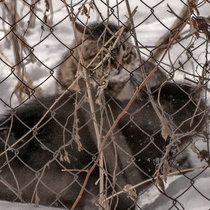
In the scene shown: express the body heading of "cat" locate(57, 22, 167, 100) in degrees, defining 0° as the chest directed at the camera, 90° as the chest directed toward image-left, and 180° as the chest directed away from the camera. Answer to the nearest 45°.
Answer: approximately 315°
